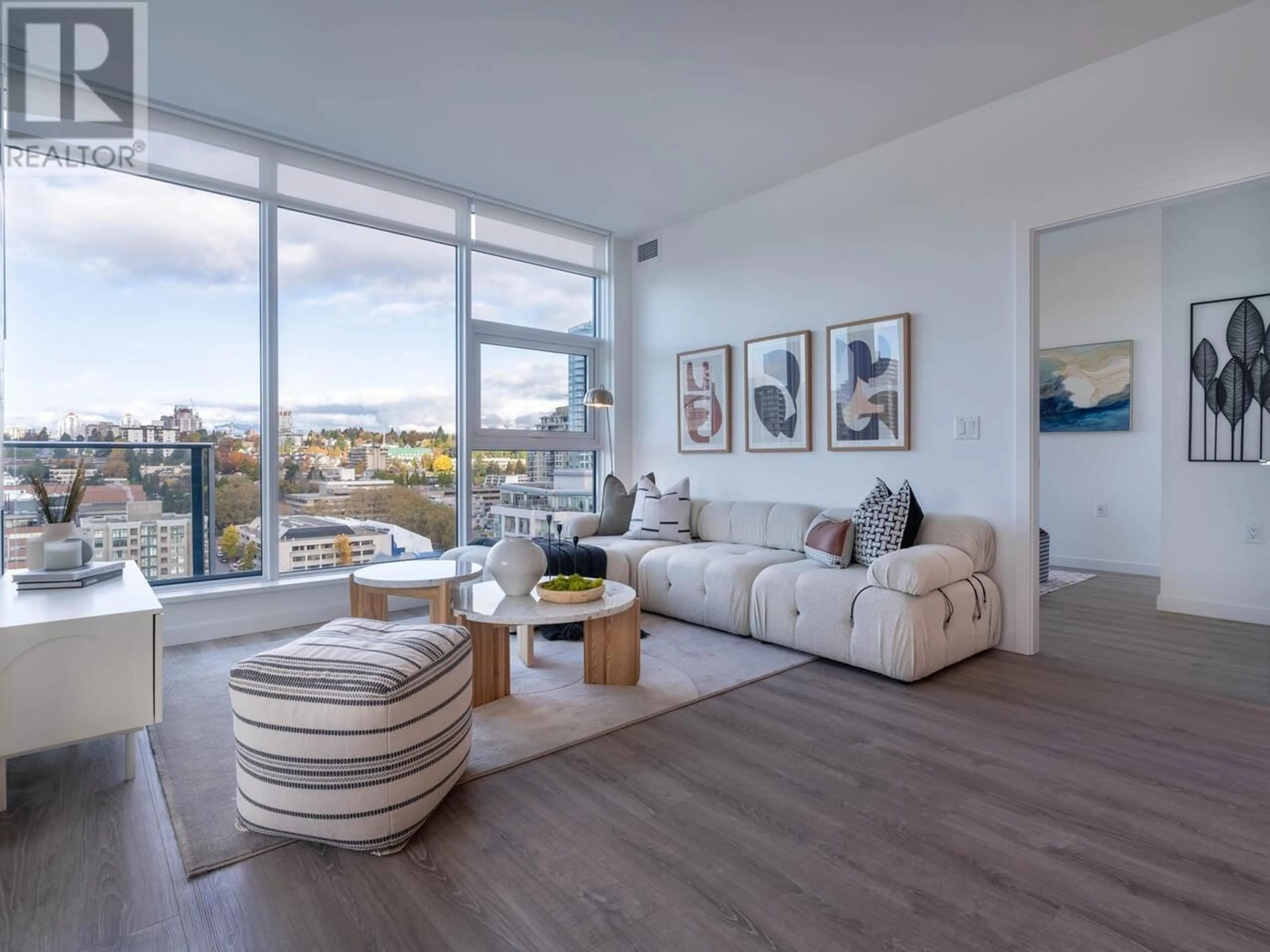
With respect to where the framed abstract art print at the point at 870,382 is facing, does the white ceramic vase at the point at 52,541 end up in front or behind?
in front

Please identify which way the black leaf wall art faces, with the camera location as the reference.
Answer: facing the viewer and to the left of the viewer

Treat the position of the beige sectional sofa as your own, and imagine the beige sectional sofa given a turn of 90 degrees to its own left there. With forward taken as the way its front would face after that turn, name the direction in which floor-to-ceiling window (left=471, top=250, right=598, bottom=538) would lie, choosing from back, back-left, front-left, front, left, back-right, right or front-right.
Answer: back

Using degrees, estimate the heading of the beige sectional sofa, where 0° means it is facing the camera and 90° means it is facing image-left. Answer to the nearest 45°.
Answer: approximately 45°

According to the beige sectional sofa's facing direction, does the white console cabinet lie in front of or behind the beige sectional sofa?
in front

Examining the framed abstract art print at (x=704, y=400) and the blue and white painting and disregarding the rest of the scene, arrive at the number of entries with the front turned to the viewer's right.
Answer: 0

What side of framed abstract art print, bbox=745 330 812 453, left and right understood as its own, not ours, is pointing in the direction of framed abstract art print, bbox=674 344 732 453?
right

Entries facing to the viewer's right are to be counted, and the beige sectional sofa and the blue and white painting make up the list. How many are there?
0

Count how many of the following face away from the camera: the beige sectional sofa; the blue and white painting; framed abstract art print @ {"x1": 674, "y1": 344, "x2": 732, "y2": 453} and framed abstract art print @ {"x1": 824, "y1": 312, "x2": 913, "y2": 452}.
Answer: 0

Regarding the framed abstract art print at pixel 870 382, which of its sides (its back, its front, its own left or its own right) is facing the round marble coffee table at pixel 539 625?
front

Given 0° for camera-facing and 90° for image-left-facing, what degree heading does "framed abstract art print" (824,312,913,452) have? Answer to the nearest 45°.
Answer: approximately 45°

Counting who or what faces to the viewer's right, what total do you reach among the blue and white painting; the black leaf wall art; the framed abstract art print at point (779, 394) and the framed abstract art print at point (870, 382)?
0
